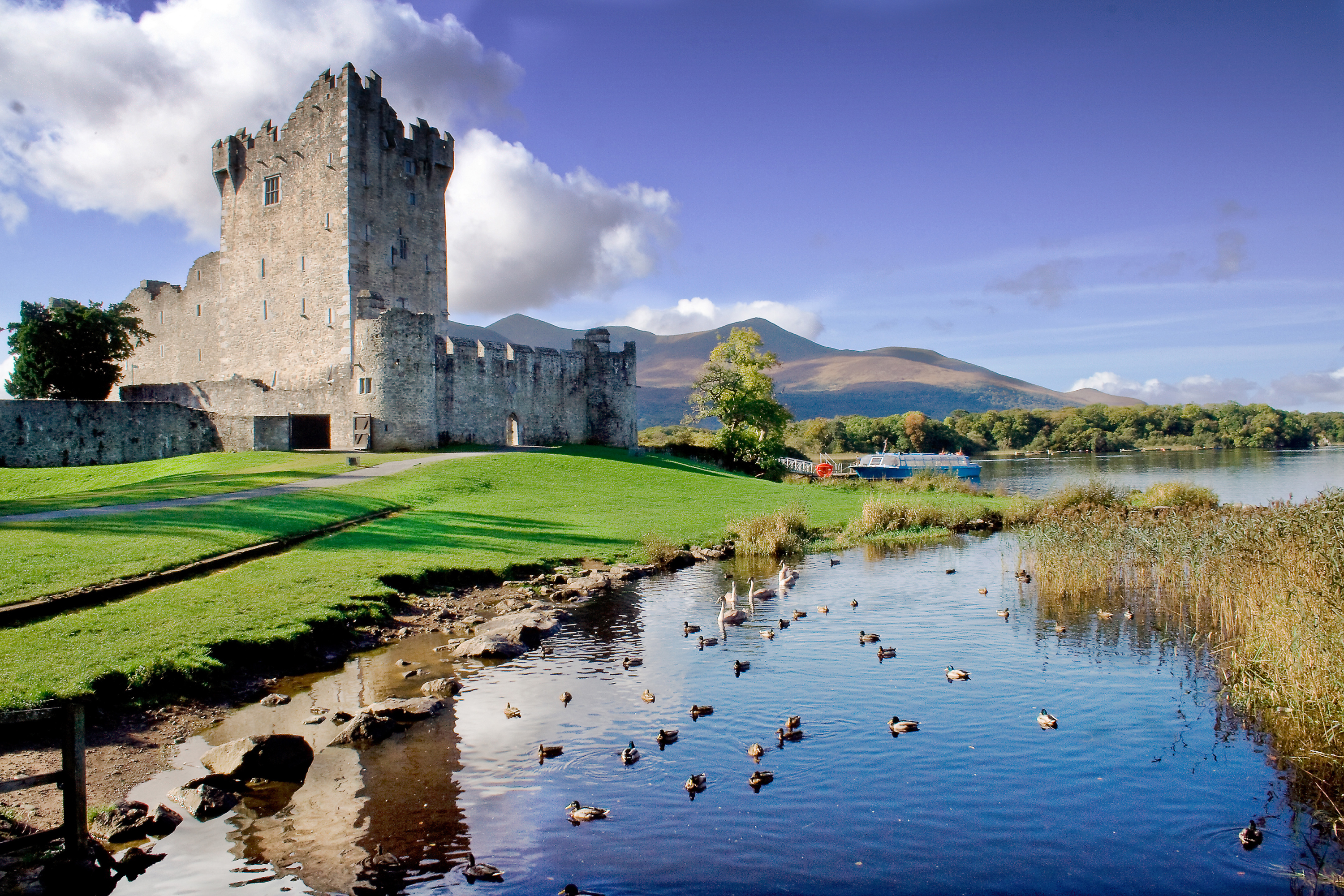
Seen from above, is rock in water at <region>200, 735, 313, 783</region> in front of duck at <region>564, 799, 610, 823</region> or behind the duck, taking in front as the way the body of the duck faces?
in front

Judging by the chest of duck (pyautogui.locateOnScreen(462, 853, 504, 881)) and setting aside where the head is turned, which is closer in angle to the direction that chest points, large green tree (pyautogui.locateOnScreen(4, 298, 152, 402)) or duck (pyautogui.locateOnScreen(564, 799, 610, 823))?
the large green tree

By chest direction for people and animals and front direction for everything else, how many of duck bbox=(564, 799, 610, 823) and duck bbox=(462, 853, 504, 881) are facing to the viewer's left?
2

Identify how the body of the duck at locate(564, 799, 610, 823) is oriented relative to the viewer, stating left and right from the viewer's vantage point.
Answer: facing to the left of the viewer

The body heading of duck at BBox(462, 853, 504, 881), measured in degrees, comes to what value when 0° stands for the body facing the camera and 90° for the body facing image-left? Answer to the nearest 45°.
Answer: approximately 90°

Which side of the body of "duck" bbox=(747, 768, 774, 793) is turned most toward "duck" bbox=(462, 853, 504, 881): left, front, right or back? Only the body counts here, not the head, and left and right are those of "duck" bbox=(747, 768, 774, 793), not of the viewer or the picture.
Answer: front

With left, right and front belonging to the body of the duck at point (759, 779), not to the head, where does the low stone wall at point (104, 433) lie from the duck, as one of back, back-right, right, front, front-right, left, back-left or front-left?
right

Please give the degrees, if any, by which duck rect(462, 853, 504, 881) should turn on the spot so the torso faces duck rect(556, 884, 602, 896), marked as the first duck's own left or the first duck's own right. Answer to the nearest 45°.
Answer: approximately 135° to the first duck's own left

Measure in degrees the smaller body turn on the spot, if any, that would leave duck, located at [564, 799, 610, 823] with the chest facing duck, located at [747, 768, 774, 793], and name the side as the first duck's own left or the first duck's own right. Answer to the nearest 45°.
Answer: approximately 180°

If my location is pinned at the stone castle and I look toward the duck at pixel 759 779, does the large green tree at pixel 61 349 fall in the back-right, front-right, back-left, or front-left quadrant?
back-right

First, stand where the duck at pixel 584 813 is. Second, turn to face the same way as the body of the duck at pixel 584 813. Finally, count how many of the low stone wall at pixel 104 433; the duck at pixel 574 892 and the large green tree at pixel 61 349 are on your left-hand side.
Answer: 1
